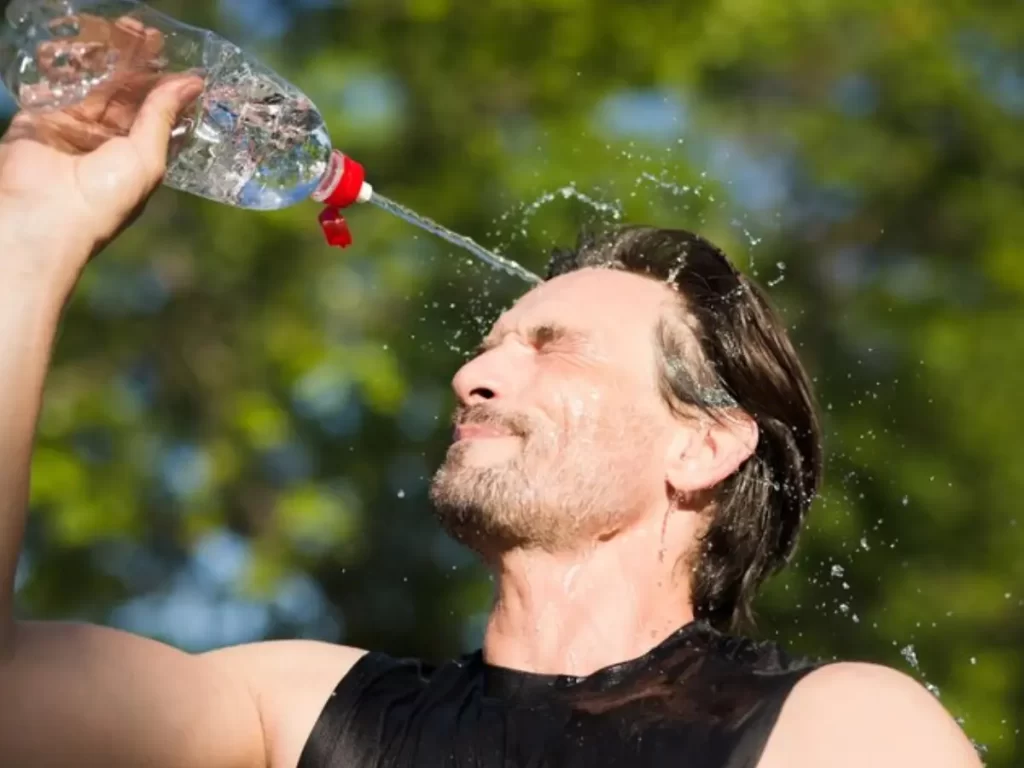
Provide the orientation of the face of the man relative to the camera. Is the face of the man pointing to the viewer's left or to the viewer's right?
to the viewer's left

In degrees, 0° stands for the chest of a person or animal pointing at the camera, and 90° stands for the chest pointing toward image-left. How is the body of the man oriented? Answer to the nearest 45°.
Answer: approximately 45°
